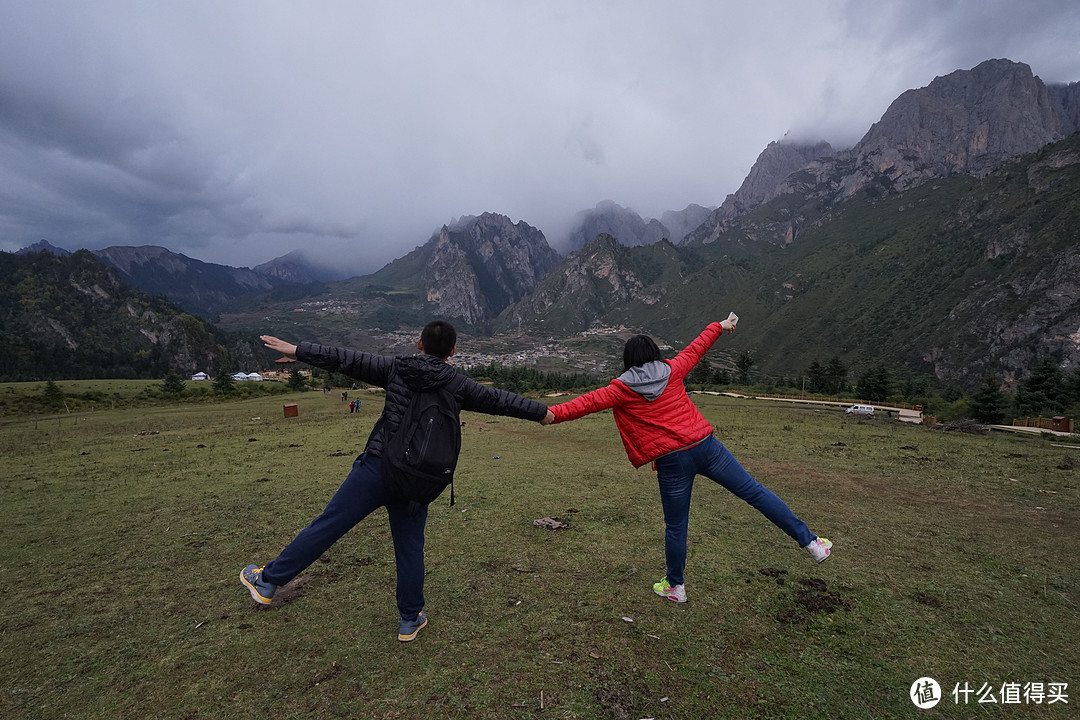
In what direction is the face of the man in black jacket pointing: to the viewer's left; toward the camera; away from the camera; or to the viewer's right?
away from the camera

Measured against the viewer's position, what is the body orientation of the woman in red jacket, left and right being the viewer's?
facing away from the viewer

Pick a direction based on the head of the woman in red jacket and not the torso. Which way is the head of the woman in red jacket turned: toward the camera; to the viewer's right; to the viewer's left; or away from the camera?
away from the camera

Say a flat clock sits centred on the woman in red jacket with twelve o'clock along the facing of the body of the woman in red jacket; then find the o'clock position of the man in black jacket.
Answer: The man in black jacket is roughly at 8 o'clock from the woman in red jacket.
